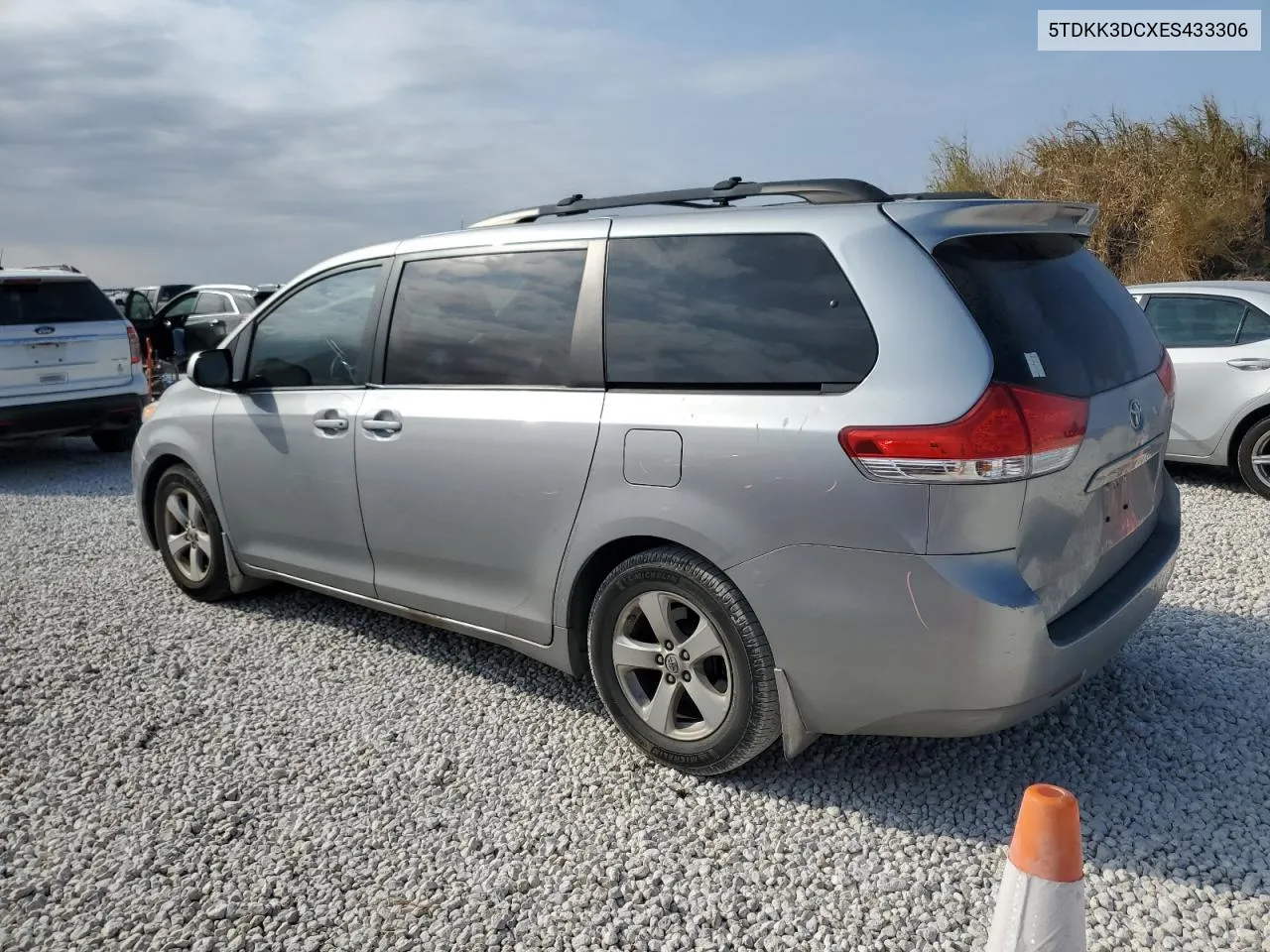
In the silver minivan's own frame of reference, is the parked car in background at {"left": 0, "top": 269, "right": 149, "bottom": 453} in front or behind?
in front

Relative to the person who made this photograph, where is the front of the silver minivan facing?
facing away from the viewer and to the left of the viewer

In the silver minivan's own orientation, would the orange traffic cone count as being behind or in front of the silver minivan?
behind

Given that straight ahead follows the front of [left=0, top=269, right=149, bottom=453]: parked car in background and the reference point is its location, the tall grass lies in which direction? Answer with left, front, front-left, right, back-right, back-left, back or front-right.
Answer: right

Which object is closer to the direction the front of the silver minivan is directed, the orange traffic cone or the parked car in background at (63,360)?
the parked car in background

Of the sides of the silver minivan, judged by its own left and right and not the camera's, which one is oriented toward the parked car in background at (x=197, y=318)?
front

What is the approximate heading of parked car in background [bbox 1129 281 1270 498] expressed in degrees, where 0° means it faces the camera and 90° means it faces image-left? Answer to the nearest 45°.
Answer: approximately 90°

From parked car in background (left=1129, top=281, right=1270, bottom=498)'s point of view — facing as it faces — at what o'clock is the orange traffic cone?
The orange traffic cone is roughly at 9 o'clock from the parked car in background.

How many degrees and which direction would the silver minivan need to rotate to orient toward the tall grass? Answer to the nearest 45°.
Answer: approximately 90° to its right

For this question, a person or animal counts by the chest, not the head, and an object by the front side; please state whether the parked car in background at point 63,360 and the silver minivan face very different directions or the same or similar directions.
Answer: same or similar directions

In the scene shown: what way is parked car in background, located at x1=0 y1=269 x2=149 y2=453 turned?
away from the camera

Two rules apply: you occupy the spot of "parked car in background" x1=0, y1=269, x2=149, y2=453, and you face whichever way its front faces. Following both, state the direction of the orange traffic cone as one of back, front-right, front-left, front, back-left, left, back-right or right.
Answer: back

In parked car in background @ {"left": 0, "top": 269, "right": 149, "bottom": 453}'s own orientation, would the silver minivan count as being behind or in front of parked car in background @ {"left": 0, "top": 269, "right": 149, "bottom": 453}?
behind
